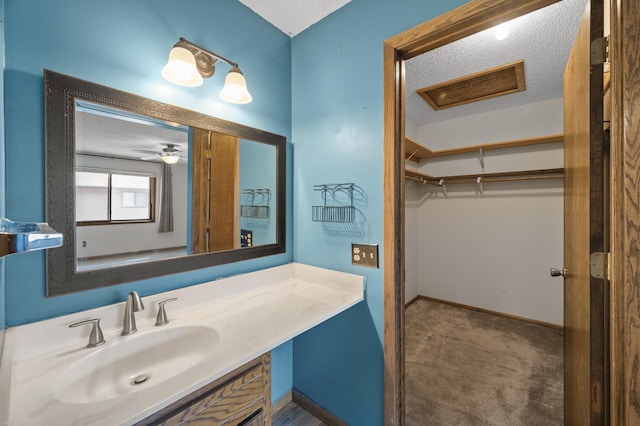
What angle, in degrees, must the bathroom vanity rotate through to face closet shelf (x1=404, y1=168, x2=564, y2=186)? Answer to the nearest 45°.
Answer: approximately 45° to its left

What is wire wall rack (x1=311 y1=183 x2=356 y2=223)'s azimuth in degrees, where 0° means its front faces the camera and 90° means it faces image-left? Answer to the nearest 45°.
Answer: approximately 45°

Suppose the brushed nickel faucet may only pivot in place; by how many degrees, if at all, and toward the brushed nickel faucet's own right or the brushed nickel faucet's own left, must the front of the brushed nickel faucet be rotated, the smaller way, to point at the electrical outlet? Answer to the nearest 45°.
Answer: approximately 45° to the brushed nickel faucet's own left

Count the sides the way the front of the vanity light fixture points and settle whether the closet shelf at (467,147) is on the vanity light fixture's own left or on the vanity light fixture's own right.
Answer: on the vanity light fixture's own left

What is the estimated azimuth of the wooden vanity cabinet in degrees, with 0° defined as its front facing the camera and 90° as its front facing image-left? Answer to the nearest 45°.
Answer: approximately 315°

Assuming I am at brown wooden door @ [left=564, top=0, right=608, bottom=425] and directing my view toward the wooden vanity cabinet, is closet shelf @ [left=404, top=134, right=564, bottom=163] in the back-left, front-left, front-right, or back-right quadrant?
back-right

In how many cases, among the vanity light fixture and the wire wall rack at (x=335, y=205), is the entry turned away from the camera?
0

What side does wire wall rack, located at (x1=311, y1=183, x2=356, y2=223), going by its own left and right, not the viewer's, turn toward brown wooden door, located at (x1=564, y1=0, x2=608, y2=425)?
left
